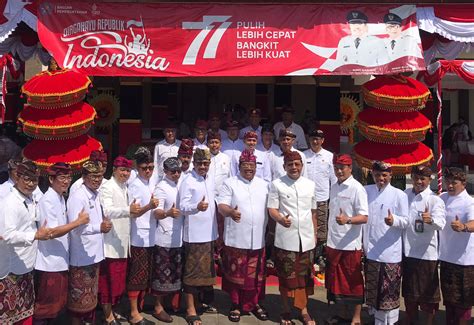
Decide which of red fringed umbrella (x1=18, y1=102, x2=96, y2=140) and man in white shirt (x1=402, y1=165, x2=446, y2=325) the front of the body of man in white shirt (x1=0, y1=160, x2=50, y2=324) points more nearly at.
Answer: the man in white shirt

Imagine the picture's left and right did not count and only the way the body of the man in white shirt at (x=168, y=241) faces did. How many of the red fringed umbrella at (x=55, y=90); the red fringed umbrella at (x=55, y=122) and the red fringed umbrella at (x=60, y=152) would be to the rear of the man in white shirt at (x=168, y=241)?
3

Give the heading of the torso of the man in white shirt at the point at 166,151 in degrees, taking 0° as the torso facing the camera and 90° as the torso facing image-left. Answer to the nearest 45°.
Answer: approximately 0°

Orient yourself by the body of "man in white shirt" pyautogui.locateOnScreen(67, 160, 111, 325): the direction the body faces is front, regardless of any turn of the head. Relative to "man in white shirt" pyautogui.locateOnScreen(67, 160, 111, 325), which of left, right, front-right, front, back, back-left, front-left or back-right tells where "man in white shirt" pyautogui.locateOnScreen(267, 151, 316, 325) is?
front-left

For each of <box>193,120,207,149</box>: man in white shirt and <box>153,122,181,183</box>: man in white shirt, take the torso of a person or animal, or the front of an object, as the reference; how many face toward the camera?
2

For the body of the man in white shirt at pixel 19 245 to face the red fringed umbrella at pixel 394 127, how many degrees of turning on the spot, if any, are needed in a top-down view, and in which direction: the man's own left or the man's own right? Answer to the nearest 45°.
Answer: approximately 45° to the man's own left

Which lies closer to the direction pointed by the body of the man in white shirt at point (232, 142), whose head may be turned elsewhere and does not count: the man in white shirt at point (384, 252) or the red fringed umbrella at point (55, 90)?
the man in white shirt

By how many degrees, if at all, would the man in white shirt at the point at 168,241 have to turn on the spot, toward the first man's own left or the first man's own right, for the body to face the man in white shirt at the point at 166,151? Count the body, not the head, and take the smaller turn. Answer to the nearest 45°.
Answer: approximately 135° to the first man's own left

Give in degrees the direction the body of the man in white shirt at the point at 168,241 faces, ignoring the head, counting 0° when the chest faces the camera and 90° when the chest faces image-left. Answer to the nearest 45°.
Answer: approximately 315°

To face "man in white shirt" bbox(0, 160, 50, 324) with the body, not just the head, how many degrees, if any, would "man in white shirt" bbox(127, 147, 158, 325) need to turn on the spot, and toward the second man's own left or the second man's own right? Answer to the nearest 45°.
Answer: approximately 90° to the second man's own right

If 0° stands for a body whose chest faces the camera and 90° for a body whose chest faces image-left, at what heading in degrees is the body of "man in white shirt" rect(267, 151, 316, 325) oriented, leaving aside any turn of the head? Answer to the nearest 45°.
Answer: approximately 0°
